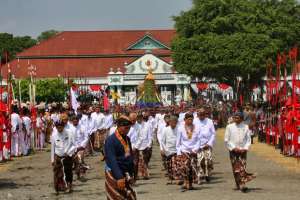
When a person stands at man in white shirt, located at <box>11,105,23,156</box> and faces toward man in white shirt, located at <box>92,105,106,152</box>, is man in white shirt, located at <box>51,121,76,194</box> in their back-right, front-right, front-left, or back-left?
front-right

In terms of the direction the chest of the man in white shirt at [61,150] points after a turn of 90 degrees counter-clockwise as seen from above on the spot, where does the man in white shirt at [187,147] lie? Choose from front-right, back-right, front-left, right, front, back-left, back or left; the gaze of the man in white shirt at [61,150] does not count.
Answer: front

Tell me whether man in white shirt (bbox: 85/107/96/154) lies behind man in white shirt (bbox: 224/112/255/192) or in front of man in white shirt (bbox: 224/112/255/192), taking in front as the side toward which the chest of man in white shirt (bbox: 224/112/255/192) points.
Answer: behind

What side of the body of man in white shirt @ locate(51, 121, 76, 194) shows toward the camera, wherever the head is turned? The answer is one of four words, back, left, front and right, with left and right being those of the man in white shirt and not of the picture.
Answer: front

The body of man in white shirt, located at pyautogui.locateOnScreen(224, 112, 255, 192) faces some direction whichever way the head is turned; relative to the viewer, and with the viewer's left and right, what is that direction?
facing the viewer

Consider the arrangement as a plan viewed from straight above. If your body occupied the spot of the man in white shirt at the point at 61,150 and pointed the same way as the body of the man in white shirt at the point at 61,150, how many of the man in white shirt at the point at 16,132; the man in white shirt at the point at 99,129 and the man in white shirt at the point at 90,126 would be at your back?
3

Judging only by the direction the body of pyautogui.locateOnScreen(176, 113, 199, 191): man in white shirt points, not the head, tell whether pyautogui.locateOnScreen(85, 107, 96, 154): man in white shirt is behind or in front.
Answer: behind
